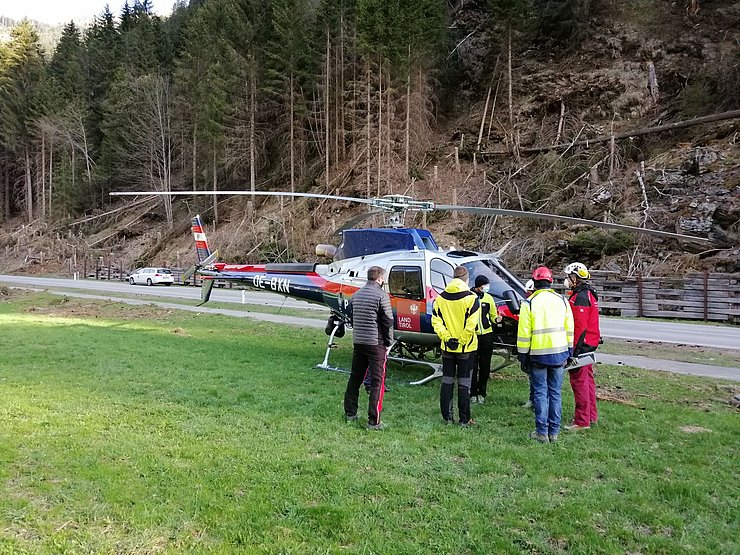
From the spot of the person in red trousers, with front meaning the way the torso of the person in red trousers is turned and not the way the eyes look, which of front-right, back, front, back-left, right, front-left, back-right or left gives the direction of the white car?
front-right

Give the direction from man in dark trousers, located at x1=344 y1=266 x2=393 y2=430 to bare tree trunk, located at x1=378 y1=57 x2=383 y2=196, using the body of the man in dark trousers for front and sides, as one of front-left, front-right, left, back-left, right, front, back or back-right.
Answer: front-left

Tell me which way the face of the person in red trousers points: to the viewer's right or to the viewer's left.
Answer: to the viewer's left

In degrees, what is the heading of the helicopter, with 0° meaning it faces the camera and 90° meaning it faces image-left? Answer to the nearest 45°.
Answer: approximately 315°

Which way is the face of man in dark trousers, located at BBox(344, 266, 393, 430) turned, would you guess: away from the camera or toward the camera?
away from the camera

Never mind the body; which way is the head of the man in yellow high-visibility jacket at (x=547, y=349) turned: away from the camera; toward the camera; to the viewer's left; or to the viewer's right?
away from the camera

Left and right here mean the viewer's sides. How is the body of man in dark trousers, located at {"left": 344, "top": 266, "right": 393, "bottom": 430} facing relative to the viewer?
facing away from the viewer and to the right of the viewer

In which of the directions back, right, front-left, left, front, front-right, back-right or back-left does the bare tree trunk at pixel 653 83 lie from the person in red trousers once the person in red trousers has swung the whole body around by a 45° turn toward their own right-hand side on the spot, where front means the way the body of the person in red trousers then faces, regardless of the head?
front-right

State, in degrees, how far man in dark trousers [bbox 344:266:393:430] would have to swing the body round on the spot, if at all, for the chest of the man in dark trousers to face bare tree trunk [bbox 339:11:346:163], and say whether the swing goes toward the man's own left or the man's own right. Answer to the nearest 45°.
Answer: approximately 45° to the man's own left

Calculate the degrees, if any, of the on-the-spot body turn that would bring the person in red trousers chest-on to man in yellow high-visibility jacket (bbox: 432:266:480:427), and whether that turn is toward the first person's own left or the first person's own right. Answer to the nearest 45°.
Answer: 0° — they already face them

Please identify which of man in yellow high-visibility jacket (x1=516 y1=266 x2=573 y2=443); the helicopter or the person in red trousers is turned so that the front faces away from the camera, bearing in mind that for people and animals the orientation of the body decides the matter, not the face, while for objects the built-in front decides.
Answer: the man in yellow high-visibility jacket

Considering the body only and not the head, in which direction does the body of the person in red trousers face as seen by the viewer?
to the viewer's left

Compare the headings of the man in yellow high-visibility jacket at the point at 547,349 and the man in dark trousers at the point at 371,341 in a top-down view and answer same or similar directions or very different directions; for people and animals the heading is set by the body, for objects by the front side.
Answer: same or similar directions

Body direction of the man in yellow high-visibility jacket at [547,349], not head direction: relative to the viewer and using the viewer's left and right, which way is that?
facing away from the viewer

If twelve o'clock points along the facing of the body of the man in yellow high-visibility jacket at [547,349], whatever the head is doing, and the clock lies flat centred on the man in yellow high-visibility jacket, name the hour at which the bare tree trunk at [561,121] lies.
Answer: The bare tree trunk is roughly at 12 o'clock from the man in yellow high-visibility jacket.
